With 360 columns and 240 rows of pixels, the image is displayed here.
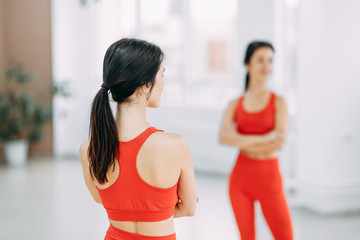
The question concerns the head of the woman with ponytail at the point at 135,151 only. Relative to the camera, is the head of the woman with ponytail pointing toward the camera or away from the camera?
away from the camera

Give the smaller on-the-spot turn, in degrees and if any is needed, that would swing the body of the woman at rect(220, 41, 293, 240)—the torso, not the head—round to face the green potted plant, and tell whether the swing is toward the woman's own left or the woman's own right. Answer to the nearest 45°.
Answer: approximately 135° to the woman's own right

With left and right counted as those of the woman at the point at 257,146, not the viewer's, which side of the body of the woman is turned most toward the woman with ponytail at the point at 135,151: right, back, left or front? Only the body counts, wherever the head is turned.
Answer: front

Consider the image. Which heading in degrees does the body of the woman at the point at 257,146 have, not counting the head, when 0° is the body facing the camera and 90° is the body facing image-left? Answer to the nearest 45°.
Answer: approximately 0°

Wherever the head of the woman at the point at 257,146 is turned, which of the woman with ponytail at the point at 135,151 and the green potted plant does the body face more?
the woman with ponytail
